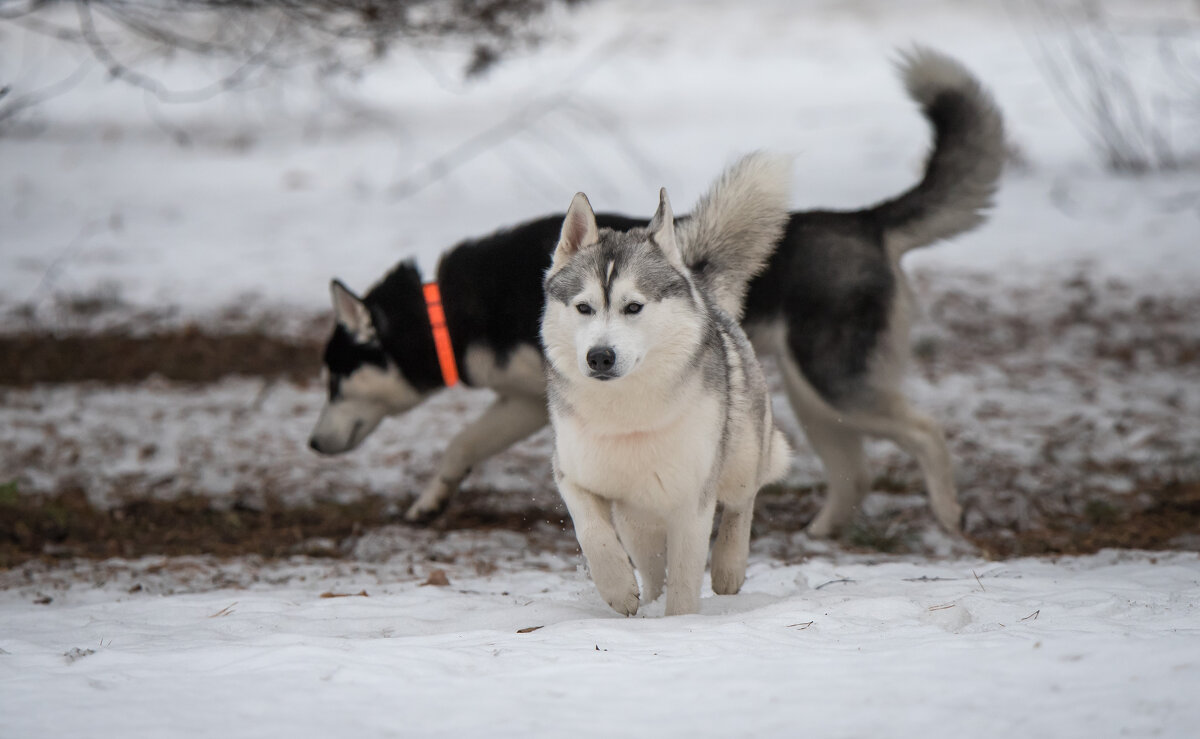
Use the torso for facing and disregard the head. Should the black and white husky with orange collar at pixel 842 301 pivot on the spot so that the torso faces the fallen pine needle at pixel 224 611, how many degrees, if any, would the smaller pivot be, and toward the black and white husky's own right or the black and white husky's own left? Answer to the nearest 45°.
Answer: approximately 45° to the black and white husky's own left

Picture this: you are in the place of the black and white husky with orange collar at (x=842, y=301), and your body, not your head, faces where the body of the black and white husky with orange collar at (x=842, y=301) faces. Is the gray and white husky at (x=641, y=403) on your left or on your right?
on your left

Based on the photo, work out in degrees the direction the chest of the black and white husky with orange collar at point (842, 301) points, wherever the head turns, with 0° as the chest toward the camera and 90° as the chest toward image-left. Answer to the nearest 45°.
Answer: approximately 90°

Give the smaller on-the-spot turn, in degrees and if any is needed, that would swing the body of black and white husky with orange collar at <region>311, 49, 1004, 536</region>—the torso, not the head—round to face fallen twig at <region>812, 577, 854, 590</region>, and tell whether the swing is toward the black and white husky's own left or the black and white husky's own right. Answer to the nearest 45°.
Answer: approximately 90° to the black and white husky's own left
